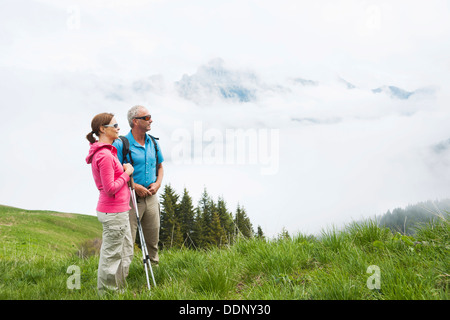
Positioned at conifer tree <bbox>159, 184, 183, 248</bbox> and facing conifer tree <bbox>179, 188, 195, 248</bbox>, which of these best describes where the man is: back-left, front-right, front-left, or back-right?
back-right

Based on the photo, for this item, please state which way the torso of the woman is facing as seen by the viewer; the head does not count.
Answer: to the viewer's right

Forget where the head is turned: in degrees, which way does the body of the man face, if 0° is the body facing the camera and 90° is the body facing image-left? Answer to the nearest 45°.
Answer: approximately 315°

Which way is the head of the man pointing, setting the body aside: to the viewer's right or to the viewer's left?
to the viewer's right

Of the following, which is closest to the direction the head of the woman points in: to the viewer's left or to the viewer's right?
to the viewer's right

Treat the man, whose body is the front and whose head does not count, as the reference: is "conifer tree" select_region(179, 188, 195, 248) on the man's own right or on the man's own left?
on the man's own left

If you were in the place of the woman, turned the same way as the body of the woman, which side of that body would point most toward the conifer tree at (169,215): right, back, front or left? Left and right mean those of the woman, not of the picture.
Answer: left

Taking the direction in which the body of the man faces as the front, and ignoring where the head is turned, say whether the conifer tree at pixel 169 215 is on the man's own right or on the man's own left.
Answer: on the man's own left
